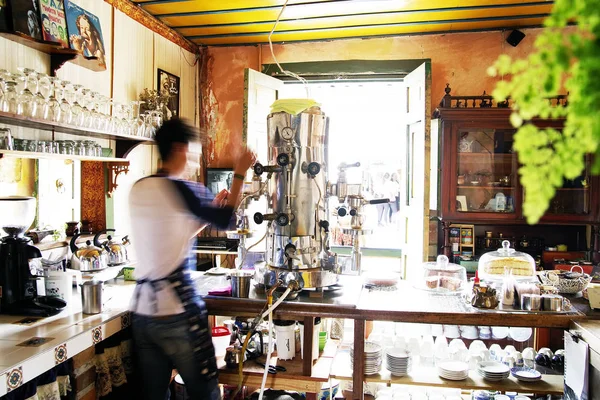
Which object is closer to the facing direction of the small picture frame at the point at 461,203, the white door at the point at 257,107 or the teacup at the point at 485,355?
the teacup

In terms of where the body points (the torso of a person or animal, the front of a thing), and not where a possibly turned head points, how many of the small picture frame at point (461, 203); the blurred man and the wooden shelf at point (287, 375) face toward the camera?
2

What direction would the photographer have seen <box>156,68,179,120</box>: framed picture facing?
facing the viewer and to the right of the viewer

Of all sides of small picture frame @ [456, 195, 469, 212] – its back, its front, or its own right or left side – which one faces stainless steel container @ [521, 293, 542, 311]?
front

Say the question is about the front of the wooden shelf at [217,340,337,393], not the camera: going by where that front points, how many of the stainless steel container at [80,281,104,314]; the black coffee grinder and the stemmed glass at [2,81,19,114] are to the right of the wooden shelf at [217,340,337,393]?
3

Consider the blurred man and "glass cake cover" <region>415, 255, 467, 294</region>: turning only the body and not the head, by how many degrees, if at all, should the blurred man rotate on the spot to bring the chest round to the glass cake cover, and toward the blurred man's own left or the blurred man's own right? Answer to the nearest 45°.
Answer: approximately 45° to the blurred man's own right

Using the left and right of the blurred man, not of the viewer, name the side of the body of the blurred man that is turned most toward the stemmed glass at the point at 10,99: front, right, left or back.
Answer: left

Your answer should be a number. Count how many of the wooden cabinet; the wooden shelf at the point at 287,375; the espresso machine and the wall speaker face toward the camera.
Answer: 4

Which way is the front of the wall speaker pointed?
toward the camera

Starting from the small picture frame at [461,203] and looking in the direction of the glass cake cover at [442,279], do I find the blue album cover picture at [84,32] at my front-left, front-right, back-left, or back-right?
front-right

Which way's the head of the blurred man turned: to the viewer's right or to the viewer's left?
to the viewer's right

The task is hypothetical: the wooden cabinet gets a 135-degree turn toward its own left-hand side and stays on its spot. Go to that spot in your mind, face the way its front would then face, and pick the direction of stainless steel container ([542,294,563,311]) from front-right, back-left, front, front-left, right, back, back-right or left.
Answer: back-right

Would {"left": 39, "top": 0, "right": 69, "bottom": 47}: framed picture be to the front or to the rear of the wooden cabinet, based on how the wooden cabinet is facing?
to the front

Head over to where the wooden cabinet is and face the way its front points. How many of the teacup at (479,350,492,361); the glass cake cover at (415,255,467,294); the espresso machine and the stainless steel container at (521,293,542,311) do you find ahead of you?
4

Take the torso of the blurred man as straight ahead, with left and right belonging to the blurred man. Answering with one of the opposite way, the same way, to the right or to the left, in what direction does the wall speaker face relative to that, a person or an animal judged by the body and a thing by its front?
the opposite way

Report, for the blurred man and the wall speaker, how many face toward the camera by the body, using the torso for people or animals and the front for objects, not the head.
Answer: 1

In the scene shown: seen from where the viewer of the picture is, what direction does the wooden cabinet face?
facing the viewer
